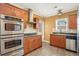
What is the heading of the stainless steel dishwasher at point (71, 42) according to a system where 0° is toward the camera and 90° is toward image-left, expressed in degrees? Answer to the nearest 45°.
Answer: approximately 45°

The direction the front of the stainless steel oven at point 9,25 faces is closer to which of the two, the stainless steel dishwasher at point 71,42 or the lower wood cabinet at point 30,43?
the stainless steel dishwasher

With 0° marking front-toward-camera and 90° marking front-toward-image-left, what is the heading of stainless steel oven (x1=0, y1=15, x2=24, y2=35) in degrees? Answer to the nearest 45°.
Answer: approximately 315°

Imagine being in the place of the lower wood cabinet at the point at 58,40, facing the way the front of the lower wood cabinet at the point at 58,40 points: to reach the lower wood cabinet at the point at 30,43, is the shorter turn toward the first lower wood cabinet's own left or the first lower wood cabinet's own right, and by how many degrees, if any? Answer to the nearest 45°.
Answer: approximately 45° to the first lower wood cabinet's own right

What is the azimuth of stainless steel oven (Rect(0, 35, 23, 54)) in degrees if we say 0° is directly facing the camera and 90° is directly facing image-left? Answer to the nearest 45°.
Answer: approximately 315°

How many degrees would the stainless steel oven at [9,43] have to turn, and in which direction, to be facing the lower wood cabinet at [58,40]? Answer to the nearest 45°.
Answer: approximately 45° to its left
